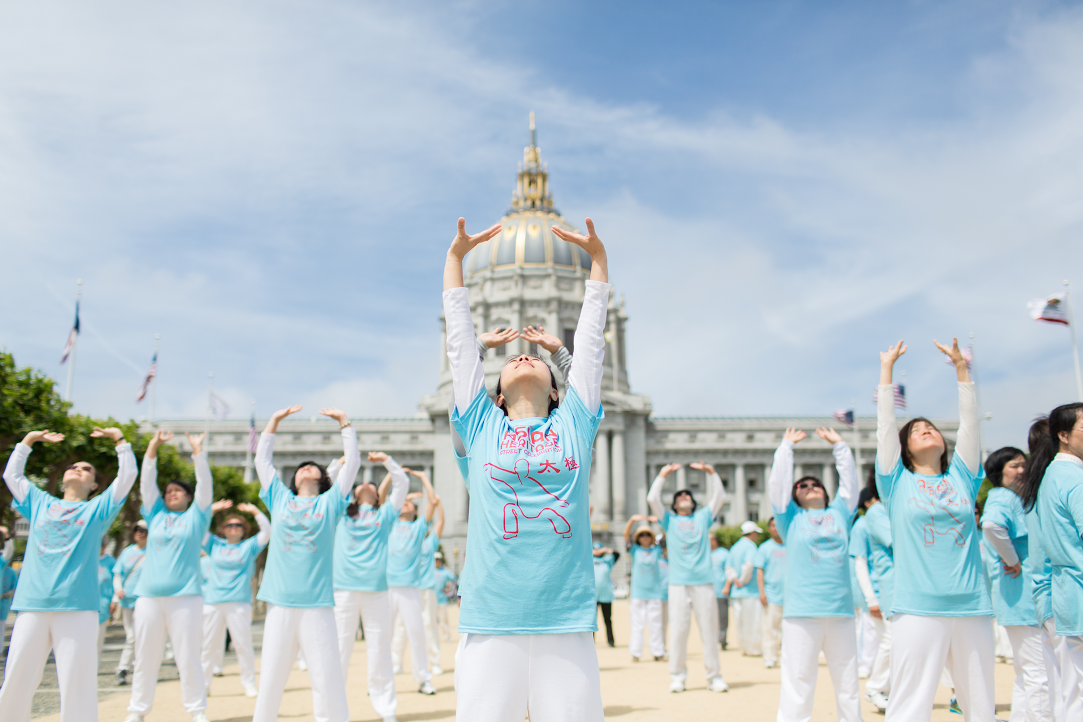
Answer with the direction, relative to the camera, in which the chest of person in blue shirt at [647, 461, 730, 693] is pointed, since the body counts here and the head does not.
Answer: toward the camera

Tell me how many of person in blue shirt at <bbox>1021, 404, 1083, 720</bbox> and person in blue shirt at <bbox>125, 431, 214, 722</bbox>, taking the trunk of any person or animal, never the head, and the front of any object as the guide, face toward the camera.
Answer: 1

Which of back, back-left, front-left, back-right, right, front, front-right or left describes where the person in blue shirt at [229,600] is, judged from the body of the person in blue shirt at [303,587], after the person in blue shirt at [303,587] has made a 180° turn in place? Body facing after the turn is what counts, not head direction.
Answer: front

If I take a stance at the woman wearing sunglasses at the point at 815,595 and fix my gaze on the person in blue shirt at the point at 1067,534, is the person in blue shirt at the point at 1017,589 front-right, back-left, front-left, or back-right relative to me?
front-left

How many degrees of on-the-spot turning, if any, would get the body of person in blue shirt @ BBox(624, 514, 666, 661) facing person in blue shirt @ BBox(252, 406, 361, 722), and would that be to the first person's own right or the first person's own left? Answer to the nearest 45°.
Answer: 0° — they already face them

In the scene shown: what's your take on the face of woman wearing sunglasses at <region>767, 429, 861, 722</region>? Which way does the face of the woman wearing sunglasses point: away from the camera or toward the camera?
toward the camera

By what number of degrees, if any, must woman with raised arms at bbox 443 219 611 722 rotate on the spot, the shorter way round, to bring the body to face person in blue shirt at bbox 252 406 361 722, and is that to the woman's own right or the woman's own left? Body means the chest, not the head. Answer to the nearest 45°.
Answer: approximately 135° to the woman's own right

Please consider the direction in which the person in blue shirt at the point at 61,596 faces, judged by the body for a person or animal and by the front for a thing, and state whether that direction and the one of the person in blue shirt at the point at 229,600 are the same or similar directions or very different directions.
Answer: same or similar directions

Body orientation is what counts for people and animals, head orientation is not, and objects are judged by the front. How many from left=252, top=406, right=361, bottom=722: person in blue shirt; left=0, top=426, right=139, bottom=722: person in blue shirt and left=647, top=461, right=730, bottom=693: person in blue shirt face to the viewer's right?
0

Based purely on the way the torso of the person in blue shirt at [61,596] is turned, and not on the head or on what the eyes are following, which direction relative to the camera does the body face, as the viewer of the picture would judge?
toward the camera

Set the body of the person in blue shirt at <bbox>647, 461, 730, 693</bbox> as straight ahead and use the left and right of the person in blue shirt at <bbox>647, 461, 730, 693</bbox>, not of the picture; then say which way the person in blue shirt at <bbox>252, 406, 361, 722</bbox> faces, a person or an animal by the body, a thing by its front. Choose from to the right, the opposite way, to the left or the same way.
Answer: the same way

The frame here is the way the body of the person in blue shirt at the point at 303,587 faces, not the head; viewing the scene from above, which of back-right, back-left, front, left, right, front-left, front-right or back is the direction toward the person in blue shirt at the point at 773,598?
back-left

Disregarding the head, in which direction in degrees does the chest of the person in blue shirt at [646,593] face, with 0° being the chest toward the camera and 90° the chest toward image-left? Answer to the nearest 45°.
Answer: approximately 0°

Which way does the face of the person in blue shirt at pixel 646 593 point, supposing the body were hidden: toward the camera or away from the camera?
toward the camera
